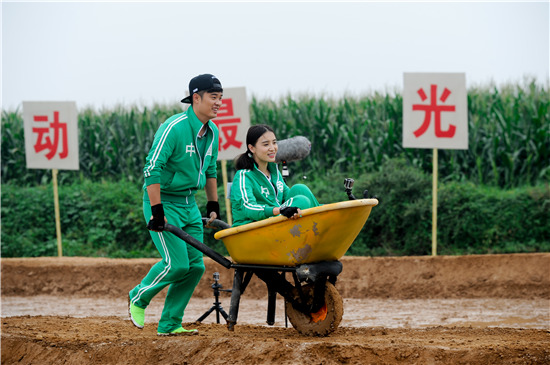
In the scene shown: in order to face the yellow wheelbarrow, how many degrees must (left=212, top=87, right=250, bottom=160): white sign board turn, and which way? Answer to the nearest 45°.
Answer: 0° — it already faces it

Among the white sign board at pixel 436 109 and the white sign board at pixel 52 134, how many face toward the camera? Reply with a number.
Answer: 2

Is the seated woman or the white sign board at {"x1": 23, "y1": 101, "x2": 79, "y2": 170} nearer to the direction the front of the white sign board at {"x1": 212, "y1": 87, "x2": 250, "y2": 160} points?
the seated woman

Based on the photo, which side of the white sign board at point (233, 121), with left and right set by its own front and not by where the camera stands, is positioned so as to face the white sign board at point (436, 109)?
left

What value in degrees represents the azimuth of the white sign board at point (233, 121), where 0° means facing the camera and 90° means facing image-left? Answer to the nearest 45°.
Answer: approximately 0°

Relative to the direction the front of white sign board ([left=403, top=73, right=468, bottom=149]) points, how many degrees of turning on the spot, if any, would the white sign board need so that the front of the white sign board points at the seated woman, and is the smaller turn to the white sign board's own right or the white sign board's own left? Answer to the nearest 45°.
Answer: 0° — it already faces them

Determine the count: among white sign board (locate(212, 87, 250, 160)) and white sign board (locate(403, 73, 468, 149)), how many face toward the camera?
2

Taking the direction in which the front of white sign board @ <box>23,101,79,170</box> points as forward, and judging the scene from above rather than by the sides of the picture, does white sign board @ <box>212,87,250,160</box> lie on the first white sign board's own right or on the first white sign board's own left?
on the first white sign board's own left
